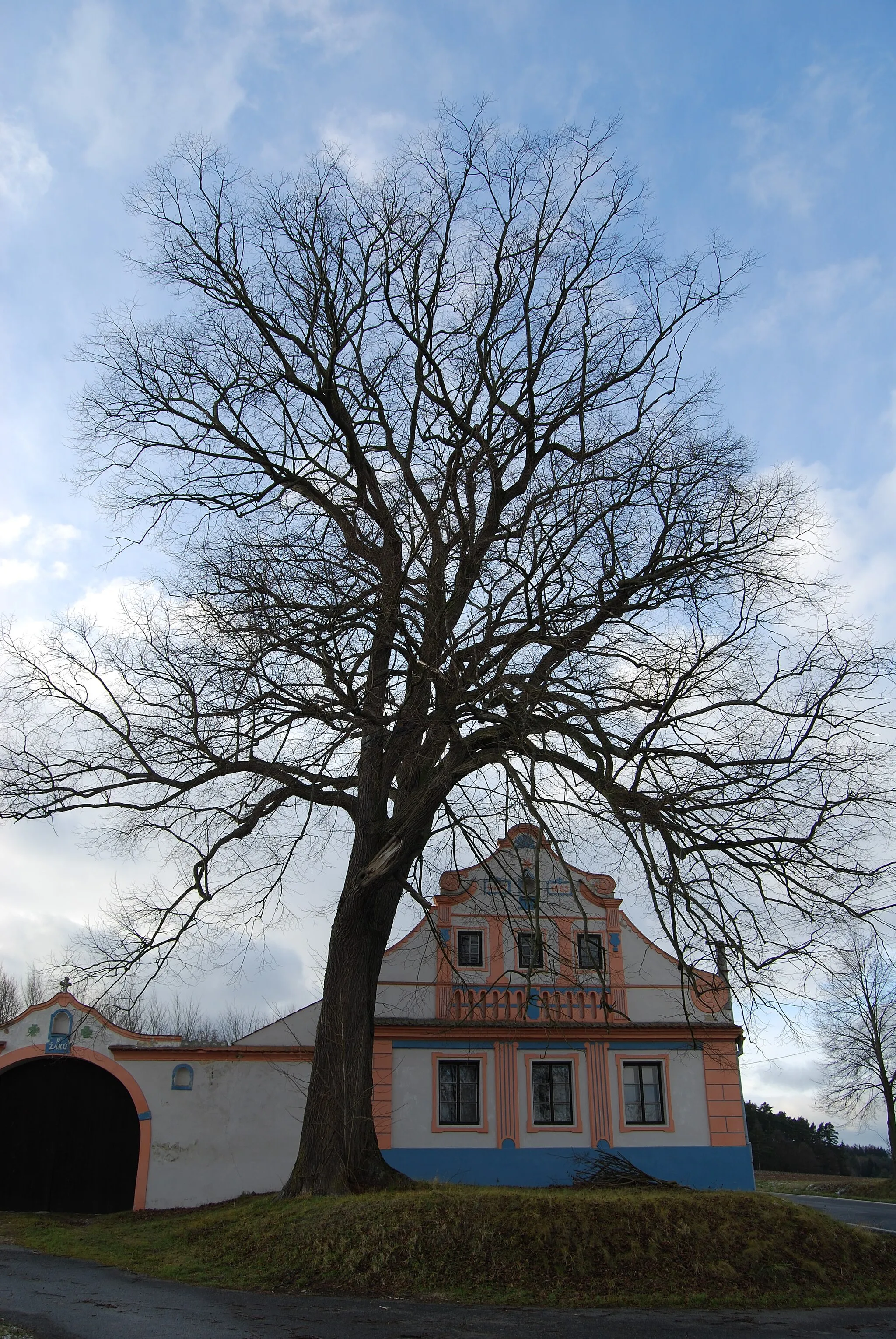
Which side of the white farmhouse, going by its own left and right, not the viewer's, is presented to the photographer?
front
